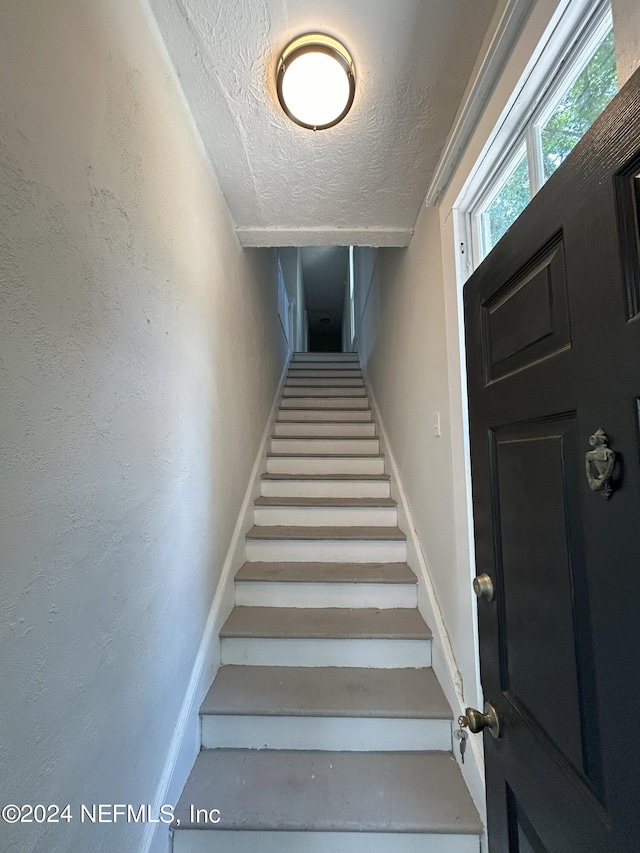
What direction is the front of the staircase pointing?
toward the camera

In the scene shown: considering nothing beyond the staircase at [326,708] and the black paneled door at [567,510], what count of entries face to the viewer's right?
0

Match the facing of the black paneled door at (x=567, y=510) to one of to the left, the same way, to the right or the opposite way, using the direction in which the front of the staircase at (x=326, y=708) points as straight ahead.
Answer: to the right

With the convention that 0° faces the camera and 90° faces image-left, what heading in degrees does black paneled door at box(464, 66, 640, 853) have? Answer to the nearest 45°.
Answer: approximately 45°

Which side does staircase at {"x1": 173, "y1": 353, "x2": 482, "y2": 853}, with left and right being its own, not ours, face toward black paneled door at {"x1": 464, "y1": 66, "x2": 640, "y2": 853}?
front
